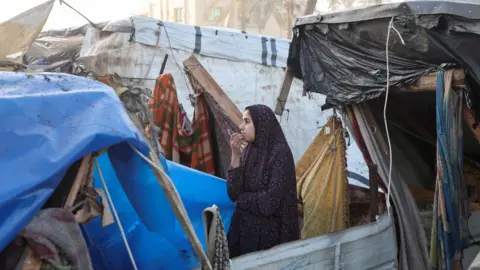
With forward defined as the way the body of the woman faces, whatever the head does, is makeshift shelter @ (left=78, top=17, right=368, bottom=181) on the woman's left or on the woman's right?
on the woman's right

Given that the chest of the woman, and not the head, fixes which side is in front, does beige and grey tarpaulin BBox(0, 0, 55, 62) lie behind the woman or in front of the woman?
in front

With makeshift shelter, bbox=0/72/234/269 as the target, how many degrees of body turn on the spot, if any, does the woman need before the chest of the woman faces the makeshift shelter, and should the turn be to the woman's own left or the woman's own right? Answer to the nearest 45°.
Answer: approximately 45° to the woman's own left

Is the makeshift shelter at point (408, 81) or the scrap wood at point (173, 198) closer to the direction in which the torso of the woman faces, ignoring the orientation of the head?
the scrap wood

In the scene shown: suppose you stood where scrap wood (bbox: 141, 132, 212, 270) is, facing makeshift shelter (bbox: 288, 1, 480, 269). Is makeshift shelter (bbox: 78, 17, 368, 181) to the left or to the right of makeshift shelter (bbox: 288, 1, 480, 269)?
left

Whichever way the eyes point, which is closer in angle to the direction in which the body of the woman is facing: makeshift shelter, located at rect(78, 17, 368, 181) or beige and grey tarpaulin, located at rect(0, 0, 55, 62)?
the beige and grey tarpaulin

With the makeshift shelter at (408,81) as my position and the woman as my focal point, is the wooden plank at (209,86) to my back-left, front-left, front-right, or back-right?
front-right

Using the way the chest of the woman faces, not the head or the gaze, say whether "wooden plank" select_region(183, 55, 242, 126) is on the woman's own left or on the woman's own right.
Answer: on the woman's own right

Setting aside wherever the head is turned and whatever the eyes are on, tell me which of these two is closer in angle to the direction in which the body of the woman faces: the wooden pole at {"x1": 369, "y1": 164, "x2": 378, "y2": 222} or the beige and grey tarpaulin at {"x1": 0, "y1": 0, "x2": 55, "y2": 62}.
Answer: the beige and grey tarpaulin

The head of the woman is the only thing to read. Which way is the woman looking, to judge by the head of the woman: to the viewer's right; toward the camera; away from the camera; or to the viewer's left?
to the viewer's left

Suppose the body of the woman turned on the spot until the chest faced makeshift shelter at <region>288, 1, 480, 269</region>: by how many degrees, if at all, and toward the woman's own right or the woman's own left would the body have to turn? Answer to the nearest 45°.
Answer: approximately 180°

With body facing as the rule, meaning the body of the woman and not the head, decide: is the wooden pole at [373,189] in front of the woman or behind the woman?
behind

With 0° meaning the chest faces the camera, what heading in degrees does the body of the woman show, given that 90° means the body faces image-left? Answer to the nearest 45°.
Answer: approximately 90°
